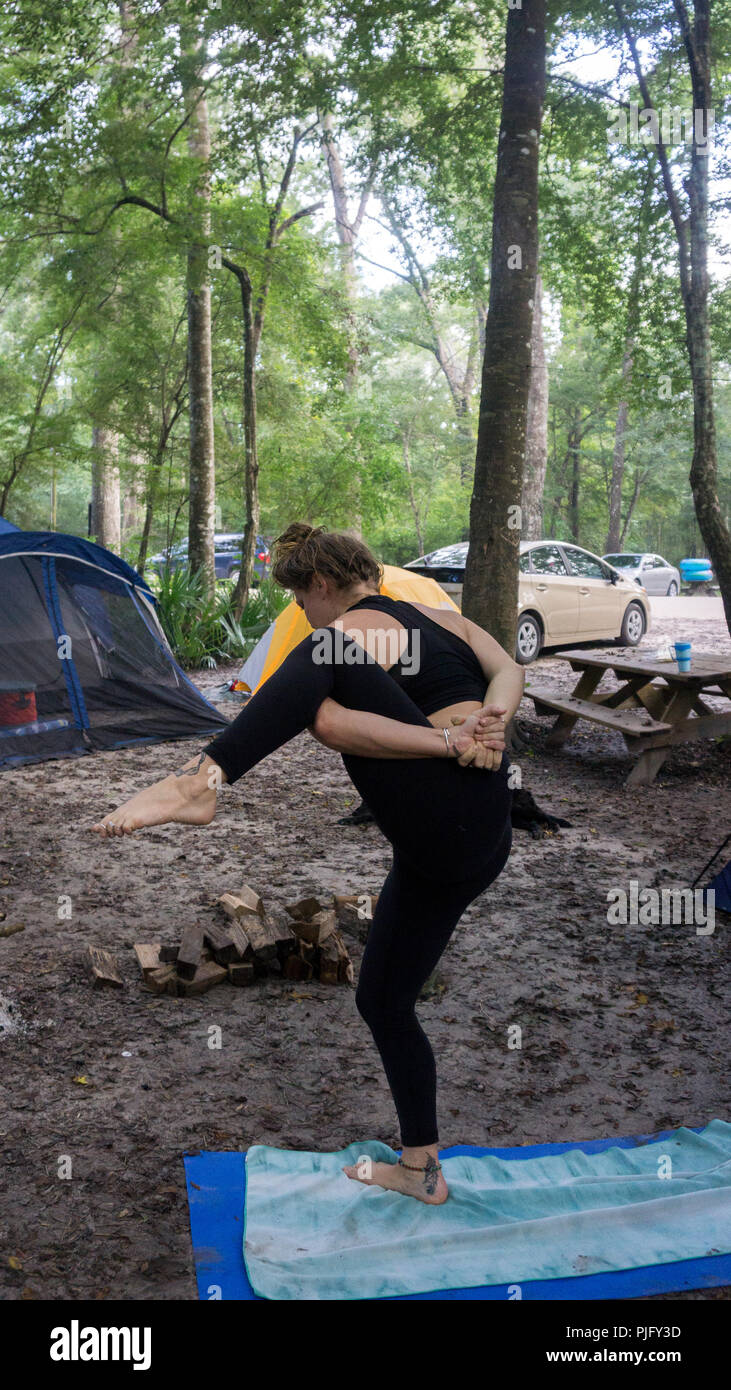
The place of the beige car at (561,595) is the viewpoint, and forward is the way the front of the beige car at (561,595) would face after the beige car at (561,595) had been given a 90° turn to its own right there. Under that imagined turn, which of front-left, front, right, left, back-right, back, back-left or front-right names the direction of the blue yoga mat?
front-right

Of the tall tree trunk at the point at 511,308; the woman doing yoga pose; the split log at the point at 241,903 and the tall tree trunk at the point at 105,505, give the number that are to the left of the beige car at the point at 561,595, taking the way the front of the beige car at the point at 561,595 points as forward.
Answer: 1

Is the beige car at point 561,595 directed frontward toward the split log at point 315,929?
no

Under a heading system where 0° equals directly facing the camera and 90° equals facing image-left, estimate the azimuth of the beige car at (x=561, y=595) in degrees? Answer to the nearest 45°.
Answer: approximately 225°

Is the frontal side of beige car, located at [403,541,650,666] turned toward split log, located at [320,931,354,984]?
no

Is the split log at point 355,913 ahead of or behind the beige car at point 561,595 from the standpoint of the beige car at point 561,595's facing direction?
behind

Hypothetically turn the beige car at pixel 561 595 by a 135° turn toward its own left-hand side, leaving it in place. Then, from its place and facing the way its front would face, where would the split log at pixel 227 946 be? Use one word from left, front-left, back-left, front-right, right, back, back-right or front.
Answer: left

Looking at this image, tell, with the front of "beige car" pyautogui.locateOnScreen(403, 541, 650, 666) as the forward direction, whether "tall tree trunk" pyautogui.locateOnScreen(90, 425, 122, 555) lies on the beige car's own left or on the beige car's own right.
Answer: on the beige car's own left

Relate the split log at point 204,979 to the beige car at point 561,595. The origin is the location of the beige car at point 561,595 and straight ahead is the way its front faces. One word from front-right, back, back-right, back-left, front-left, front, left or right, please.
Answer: back-right

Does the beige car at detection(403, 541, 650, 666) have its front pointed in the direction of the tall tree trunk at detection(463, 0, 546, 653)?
no

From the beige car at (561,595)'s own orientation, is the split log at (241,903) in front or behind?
behind

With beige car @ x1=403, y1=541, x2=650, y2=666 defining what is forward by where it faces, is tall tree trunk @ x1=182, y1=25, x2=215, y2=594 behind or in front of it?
behind

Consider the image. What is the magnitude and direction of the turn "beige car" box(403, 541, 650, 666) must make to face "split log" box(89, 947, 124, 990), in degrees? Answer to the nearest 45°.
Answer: approximately 135° to its right

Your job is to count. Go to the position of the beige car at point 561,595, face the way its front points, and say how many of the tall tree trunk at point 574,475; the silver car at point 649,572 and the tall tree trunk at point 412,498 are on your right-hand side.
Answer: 0

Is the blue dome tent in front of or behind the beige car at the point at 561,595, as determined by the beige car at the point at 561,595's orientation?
behind

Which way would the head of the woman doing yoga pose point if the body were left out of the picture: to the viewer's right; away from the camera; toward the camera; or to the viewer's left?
to the viewer's left

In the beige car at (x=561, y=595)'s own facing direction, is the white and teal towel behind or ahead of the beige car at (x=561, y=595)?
behind

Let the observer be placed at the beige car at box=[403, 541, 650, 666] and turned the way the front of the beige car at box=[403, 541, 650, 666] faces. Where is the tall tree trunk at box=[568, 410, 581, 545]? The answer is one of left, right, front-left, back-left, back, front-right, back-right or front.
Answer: front-left

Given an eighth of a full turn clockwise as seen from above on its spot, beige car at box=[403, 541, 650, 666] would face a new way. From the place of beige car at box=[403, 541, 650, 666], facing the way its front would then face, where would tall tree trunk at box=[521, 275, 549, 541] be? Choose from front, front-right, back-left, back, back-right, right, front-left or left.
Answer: left
